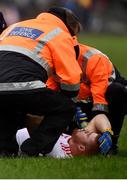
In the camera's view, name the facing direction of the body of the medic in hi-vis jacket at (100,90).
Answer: to the viewer's left

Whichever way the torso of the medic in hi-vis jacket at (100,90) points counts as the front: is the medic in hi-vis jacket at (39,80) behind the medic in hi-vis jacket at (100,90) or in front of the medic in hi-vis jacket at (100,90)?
in front

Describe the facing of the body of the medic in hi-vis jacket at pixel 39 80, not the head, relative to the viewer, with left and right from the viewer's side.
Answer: facing away from the viewer and to the right of the viewer

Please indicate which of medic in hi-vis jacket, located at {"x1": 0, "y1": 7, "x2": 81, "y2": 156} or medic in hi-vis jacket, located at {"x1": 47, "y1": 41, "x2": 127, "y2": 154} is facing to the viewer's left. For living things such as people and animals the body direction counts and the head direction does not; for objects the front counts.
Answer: medic in hi-vis jacket, located at {"x1": 47, "y1": 41, "x2": 127, "y2": 154}

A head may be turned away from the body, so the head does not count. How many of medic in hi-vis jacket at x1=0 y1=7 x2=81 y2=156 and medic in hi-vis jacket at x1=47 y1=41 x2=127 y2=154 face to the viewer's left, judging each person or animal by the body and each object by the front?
1
